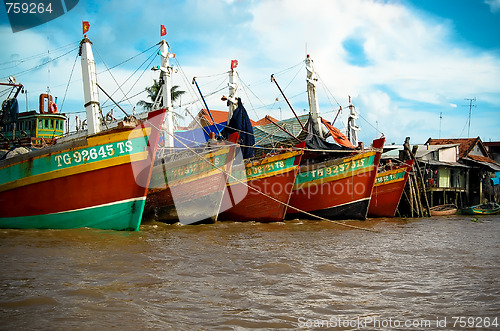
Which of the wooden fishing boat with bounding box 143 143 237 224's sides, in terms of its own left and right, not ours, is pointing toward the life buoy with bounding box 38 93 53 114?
back

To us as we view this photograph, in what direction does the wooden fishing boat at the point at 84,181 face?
facing the viewer and to the right of the viewer

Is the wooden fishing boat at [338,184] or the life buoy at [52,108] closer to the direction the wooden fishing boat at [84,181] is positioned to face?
the wooden fishing boat

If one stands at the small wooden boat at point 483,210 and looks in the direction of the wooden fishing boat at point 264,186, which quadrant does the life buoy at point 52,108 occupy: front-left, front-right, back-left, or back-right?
front-right
